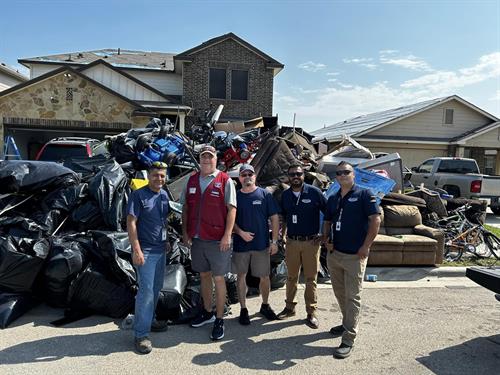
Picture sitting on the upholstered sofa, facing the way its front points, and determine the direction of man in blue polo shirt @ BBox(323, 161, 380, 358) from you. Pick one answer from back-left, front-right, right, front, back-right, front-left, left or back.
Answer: front

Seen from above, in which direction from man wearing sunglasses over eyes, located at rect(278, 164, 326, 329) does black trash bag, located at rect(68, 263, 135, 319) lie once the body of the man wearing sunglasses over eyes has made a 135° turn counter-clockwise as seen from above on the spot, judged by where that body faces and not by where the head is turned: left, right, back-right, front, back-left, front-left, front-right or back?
back-left

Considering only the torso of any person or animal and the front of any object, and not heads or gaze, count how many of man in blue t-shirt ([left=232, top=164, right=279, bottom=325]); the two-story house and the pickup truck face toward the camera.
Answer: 2

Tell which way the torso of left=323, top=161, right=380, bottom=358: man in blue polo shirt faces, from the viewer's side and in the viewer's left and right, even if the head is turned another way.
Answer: facing the viewer and to the left of the viewer

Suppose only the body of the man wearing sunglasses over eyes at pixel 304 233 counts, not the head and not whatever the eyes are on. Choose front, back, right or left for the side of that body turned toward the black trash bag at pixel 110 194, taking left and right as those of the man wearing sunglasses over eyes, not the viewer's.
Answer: right

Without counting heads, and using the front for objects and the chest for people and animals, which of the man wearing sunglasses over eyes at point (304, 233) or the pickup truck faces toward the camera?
the man wearing sunglasses over eyes

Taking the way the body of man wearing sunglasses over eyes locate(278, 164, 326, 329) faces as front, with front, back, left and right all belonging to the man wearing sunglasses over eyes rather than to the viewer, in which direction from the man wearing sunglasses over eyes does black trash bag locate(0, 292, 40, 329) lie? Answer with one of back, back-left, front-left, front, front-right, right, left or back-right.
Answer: right

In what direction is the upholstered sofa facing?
toward the camera

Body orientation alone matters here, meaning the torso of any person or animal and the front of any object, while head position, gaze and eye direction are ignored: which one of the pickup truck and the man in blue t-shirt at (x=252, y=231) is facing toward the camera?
the man in blue t-shirt

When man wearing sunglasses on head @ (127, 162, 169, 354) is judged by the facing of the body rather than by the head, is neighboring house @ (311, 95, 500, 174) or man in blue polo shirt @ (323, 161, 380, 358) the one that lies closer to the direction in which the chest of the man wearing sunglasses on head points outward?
the man in blue polo shirt

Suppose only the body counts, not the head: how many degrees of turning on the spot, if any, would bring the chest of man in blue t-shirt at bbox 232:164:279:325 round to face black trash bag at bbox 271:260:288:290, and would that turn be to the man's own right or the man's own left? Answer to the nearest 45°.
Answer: approximately 180°

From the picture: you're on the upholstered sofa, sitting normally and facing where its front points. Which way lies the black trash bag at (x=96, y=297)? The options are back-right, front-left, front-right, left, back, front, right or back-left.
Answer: front-right

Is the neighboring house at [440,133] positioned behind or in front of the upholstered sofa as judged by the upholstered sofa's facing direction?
behind

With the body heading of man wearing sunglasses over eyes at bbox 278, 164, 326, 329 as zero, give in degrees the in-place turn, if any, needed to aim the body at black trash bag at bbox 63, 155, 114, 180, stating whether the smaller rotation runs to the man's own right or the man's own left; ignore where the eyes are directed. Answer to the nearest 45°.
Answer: approximately 135° to the man's own right

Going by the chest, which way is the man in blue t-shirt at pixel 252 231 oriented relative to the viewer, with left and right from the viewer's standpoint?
facing the viewer

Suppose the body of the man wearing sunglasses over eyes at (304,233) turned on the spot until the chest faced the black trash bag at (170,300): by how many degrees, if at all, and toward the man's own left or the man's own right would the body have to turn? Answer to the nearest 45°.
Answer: approximately 90° to the man's own right

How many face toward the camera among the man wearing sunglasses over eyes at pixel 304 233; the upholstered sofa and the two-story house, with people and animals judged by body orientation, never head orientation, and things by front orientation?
3
